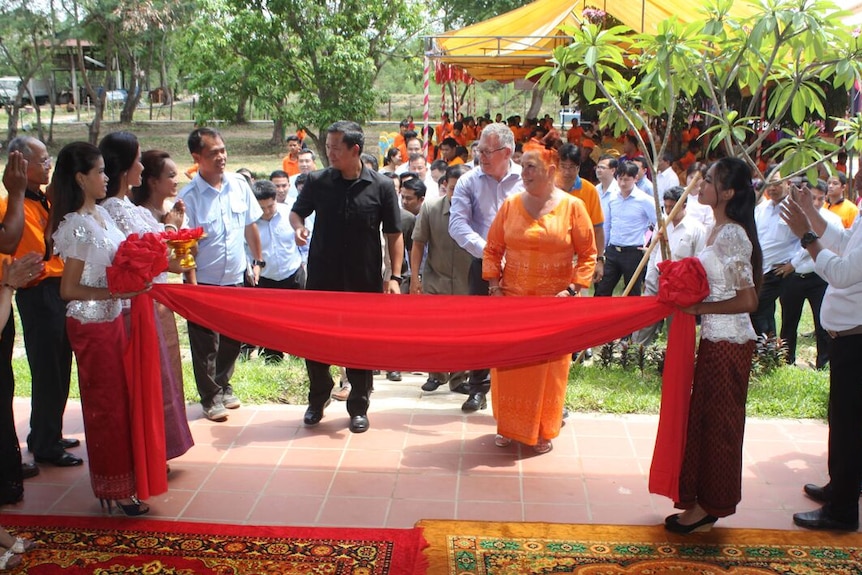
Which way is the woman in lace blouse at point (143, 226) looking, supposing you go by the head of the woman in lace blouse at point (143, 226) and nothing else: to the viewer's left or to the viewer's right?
to the viewer's right

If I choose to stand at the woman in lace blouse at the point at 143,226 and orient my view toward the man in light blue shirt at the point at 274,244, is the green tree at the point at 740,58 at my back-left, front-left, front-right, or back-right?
front-right

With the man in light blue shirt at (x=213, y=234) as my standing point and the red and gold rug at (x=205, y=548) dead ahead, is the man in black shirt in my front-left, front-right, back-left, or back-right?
front-left

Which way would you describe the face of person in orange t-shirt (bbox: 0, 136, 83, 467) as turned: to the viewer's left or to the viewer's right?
to the viewer's right

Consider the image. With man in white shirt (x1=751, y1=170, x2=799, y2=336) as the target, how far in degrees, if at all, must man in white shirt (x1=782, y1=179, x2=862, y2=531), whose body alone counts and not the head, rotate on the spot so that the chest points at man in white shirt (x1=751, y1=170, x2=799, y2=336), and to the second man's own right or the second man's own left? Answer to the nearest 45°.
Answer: approximately 90° to the second man's own right

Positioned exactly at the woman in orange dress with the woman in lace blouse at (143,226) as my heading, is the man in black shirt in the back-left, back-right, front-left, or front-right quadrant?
front-right

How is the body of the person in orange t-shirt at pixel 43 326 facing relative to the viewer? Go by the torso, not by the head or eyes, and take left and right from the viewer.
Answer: facing to the right of the viewer

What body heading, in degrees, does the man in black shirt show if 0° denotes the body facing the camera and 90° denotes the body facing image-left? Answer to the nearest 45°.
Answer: approximately 0°

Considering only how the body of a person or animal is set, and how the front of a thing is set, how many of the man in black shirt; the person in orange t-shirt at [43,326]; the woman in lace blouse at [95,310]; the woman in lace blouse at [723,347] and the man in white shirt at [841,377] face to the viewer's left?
2

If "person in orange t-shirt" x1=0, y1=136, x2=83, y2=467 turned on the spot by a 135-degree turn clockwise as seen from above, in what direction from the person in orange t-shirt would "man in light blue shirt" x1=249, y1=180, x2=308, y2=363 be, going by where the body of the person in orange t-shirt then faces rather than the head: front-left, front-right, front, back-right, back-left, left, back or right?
back

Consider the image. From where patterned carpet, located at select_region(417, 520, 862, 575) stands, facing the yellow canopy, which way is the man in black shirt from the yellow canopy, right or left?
left

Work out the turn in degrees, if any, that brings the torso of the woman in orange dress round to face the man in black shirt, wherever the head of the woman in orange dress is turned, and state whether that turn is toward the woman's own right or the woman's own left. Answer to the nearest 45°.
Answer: approximately 90° to the woman's own right

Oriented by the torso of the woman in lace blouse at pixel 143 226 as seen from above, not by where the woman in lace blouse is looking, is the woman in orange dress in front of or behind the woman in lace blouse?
in front

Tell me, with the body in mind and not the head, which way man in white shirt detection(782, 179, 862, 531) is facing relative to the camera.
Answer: to the viewer's left

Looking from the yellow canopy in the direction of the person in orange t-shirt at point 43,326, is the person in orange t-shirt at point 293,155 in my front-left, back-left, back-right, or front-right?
front-right

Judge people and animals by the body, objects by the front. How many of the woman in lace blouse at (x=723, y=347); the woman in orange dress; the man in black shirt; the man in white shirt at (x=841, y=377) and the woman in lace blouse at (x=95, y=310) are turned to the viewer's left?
2

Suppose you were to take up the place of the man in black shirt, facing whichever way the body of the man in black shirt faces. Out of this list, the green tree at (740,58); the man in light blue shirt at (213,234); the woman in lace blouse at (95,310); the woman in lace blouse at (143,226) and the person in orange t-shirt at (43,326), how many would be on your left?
1

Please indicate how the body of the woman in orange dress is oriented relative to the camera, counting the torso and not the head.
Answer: toward the camera

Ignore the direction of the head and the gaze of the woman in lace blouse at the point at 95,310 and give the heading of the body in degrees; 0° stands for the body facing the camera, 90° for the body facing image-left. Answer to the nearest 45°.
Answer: approximately 270°

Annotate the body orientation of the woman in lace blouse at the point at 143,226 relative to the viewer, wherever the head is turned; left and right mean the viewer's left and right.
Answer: facing to the right of the viewer
